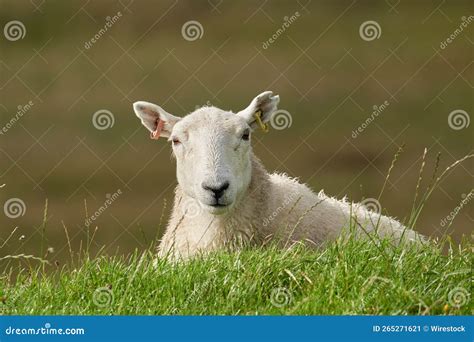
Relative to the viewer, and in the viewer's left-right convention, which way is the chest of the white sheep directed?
facing the viewer and to the left of the viewer
